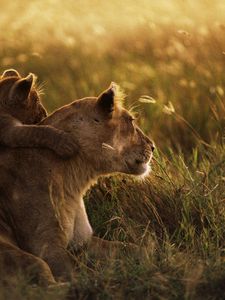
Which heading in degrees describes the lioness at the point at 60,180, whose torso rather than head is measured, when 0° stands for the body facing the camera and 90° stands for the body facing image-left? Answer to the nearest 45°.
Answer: approximately 270°
